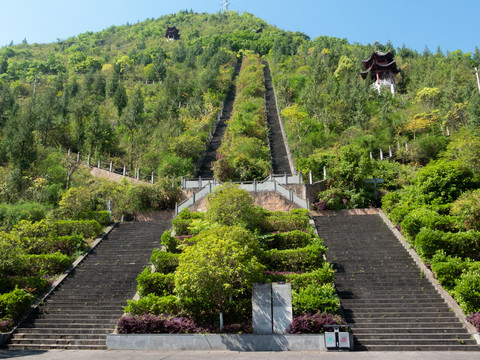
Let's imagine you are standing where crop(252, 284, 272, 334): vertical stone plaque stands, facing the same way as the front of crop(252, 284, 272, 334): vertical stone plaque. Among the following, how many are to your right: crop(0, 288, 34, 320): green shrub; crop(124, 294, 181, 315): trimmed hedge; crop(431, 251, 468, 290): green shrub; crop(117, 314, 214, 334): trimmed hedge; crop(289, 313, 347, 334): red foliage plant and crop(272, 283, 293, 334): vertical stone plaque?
3

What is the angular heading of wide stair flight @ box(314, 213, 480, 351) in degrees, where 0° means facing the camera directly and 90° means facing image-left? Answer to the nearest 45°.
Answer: approximately 0°

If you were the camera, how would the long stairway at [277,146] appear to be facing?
facing the viewer

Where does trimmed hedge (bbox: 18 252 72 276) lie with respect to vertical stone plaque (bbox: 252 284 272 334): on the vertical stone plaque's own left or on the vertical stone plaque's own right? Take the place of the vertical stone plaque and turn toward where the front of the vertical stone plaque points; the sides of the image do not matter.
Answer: on the vertical stone plaque's own right

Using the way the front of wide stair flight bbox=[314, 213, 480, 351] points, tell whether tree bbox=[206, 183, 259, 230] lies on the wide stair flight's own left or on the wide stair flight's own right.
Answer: on the wide stair flight's own right

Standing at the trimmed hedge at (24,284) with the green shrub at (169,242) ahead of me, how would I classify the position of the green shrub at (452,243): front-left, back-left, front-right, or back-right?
front-right

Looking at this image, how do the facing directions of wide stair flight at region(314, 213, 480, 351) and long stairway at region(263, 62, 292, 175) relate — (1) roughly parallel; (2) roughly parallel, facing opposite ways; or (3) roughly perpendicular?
roughly parallel

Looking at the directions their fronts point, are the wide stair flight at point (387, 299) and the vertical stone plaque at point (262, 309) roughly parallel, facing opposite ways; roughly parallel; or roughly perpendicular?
roughly parallel

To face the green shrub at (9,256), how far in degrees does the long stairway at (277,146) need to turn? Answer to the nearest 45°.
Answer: approximately 45° to its right

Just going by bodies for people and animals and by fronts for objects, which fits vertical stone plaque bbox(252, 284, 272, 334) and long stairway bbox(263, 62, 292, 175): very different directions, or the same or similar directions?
same or similar directions

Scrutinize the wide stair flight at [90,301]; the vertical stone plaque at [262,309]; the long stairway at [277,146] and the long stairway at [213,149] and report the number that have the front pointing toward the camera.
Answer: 4

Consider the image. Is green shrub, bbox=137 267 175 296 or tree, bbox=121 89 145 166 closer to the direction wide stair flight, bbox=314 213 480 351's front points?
the green shrub

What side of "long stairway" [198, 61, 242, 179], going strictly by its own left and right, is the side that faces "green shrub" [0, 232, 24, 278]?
front

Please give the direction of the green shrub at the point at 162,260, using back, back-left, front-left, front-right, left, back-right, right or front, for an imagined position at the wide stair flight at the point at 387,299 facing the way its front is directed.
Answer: right

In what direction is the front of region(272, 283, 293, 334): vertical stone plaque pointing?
toward the camera
